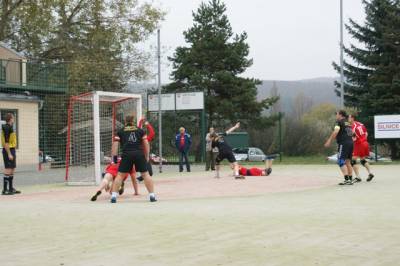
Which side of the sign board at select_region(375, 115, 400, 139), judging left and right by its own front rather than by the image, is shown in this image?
front

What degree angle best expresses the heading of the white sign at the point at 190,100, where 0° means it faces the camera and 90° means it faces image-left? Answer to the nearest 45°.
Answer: approximately 0°

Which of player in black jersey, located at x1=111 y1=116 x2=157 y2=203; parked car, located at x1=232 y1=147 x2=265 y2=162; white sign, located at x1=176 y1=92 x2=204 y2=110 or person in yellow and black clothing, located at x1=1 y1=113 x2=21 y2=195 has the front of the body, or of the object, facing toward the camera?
the white sign

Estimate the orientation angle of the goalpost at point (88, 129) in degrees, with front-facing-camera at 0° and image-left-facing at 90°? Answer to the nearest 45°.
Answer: approximately 315°

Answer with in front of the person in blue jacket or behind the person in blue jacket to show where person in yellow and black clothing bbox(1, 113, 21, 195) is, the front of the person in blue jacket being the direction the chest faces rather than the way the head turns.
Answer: in front

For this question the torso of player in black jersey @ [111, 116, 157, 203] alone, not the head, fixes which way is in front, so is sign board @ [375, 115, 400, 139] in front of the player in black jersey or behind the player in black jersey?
in front

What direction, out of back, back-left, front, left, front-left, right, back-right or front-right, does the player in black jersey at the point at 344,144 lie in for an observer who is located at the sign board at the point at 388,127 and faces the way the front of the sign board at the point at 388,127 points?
front

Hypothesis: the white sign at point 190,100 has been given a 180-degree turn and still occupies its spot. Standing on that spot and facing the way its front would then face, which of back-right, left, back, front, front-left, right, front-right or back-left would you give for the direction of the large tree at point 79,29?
front-left

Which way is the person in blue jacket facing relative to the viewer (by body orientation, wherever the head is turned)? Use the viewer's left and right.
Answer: facing the viewer

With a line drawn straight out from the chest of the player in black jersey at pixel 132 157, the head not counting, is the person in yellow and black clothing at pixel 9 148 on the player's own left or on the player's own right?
on the player's own left

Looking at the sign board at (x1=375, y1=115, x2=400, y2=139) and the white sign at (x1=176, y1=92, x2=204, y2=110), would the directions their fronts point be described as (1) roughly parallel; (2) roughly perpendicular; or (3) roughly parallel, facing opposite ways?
roughly parallel

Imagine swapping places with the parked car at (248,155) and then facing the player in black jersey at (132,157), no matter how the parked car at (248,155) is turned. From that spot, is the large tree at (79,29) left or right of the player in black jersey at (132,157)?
right

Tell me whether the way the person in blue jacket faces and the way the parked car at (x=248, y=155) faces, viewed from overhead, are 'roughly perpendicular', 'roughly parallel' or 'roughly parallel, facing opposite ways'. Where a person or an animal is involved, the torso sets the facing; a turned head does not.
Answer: roughly perpendicular

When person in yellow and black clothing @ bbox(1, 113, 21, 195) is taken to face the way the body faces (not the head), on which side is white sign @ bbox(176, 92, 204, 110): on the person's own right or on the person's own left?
on the person's own left

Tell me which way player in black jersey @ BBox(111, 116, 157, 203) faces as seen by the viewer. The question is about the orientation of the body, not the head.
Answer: away from the camera

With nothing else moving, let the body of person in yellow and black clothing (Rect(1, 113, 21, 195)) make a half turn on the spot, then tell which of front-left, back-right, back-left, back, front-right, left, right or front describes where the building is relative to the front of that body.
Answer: right

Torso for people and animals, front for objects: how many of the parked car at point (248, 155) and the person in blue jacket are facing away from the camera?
0
